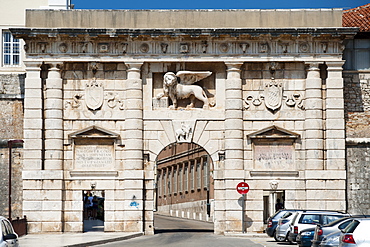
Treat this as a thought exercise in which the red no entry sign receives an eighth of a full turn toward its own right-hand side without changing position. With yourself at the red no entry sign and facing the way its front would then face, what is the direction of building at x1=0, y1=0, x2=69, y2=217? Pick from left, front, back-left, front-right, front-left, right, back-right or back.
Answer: front-right

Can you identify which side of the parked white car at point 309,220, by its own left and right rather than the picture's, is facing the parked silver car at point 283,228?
left

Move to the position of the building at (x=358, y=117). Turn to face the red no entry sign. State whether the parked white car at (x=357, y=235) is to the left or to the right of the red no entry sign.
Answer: left

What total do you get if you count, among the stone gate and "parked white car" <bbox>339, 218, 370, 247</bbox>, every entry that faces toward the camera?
1

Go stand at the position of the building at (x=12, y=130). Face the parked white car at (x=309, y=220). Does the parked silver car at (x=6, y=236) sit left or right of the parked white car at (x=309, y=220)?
right

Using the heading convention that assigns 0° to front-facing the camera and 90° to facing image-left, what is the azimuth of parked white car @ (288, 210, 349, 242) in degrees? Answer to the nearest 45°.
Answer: approximately 225°

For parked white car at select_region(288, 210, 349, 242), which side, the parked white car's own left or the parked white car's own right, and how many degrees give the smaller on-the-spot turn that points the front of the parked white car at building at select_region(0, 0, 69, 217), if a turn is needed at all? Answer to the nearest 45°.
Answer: approximately 90° to the parked white car's own left

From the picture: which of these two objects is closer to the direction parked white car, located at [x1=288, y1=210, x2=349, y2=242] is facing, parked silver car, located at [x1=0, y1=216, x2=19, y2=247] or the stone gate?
the stone gate

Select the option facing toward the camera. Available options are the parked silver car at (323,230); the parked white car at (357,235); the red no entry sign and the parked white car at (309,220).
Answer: the red no entry sign

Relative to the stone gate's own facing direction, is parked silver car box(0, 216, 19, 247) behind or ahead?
ahead

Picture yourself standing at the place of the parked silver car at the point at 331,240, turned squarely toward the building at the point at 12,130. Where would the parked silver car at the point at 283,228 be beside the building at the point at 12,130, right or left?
right

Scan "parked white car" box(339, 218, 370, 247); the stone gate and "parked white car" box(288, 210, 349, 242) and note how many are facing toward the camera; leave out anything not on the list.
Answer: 1

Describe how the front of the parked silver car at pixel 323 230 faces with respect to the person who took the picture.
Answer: facing away from the viewer and to the right of the viewer

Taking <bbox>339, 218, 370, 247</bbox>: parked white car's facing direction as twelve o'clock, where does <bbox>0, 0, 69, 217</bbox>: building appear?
The building is roughly at 9 o'clock from the parked white car.

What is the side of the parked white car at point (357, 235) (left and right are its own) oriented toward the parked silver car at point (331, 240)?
left
